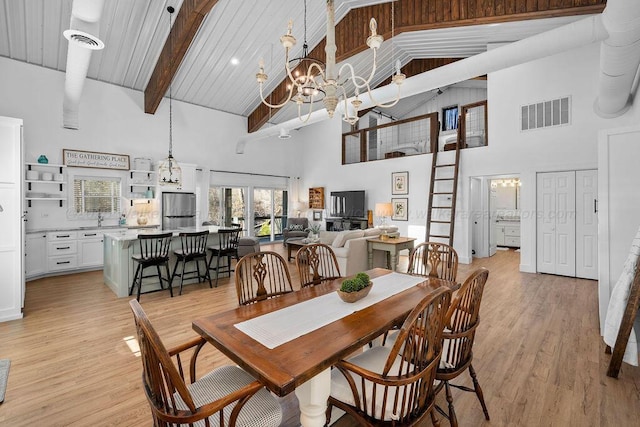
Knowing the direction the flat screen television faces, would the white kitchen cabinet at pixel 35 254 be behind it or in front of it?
in front

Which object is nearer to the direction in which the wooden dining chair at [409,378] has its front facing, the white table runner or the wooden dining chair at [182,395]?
the white table runner

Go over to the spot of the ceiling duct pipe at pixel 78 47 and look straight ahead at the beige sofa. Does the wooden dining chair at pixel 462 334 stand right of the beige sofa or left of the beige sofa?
right

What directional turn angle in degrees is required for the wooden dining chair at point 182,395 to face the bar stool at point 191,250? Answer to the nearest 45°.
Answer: approximately 45° to its left

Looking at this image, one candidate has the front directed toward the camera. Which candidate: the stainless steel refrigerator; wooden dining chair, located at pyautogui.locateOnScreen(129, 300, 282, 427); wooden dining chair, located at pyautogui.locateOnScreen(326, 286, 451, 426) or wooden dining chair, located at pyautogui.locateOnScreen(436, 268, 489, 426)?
the stainless steel refrigerator

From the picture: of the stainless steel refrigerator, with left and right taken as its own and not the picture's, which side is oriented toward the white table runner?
front

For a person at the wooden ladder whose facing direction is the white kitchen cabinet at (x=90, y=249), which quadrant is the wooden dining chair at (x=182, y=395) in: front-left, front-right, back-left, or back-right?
front-left

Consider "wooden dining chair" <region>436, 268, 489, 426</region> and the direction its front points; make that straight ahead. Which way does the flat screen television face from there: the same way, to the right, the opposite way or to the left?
to the left

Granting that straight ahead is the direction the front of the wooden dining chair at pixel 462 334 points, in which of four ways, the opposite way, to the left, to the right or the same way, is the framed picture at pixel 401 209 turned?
to the left

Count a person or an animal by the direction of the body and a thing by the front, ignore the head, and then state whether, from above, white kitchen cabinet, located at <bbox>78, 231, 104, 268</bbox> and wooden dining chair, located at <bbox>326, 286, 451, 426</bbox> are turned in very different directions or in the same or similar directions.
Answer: very different directions

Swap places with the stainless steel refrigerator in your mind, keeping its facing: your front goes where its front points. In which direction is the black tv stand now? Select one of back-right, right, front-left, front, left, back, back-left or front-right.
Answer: left

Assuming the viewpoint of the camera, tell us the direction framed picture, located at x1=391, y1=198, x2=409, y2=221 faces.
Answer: facing the viewer and to the left of the viewer

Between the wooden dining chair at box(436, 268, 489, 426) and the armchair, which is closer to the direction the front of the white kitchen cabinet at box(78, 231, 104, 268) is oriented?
the wooden dining chair

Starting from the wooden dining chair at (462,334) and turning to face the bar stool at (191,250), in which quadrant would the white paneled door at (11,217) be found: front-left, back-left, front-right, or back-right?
front-left

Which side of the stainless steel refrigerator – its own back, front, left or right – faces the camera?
front

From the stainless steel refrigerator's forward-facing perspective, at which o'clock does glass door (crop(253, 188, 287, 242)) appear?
The glass door is roughly at 8 o'clock from the stainless steel refrigerator.

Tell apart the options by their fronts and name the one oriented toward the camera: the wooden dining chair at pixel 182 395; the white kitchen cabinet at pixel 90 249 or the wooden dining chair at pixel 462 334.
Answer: the white kitchen cabinet

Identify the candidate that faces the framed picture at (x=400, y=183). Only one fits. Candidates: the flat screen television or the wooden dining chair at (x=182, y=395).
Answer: the wooden dining chair

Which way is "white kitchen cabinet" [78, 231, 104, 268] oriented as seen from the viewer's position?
toward the camera

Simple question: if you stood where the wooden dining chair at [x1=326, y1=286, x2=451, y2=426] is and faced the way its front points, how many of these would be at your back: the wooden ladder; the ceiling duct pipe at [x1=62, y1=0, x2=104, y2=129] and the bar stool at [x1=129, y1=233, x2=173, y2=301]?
0
